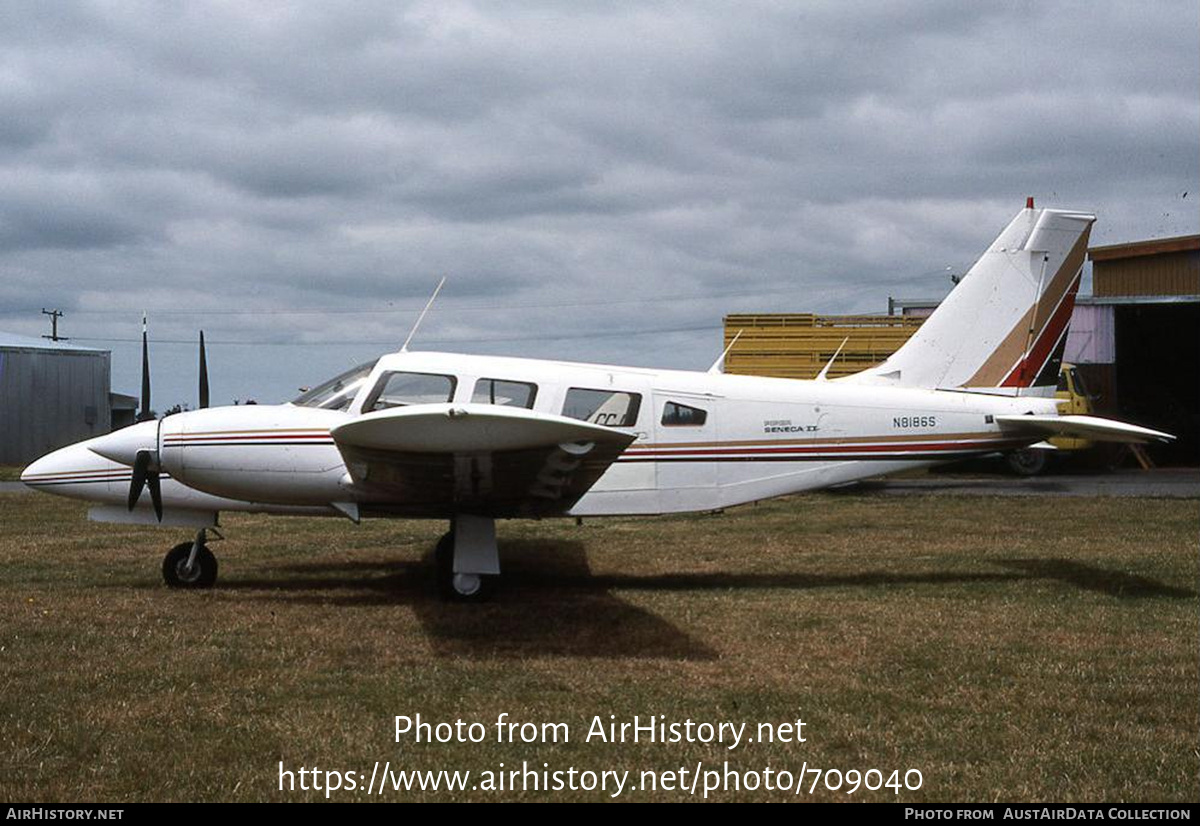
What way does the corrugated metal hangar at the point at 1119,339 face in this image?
toward the camera

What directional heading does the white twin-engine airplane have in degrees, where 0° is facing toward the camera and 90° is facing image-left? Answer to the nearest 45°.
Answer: approximately 90°

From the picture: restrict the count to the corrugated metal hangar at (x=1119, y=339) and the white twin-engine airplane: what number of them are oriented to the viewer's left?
1

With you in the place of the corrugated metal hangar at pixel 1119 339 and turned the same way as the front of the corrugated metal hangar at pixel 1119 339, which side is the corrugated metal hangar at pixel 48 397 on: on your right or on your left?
on your right

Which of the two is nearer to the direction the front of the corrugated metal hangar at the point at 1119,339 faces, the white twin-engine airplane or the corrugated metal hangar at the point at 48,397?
the white twin-engine airplane

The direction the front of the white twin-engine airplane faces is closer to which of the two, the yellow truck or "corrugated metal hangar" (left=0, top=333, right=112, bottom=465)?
the corrugated metal hangar

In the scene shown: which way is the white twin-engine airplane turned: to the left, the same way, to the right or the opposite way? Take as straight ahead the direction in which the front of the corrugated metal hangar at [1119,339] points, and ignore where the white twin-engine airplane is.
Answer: to the right

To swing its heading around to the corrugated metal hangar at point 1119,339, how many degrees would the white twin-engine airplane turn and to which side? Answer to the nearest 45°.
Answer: approximately 135° to its right

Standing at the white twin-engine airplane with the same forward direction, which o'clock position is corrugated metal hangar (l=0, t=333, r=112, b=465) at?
The corrugated metal hangar is roughly at 2 o'clock from the white twin-engine airplane.
